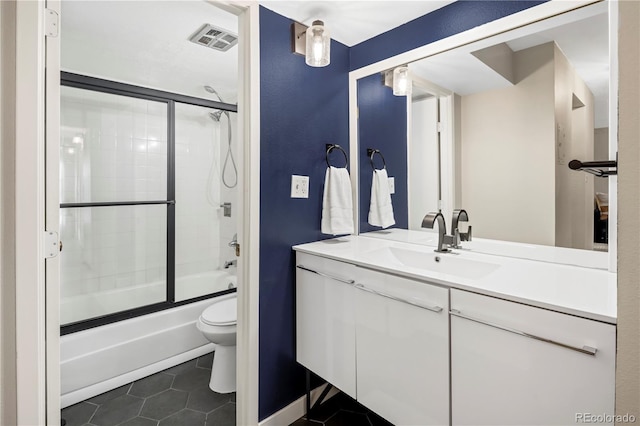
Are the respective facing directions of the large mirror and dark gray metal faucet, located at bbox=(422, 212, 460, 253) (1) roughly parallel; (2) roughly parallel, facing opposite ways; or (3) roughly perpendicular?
roughly parallel

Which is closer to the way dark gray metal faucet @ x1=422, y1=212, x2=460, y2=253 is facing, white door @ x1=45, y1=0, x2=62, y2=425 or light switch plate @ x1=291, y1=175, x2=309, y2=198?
the white door

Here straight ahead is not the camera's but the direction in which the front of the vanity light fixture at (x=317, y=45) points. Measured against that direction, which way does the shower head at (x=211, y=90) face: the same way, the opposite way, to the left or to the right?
to the right

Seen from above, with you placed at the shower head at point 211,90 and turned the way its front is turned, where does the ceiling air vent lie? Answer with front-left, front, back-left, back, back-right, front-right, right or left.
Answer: front-left

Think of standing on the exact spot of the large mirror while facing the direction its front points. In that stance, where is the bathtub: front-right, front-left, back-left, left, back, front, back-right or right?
front-right

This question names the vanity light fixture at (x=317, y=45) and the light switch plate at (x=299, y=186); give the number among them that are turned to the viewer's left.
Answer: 0

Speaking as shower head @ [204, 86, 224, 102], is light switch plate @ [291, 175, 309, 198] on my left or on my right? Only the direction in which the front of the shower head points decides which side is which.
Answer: on my left

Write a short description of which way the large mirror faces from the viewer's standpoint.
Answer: facing the viewer and to the left of the viewer

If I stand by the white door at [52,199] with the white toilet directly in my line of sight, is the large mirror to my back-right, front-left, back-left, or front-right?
front-right

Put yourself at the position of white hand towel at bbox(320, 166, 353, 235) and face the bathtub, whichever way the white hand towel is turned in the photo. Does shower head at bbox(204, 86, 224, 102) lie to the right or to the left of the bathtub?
right

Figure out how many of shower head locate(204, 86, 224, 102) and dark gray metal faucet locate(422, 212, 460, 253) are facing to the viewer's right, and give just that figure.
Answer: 0
